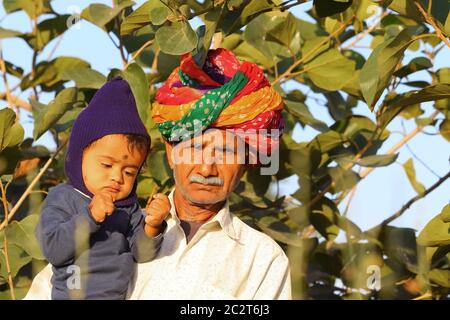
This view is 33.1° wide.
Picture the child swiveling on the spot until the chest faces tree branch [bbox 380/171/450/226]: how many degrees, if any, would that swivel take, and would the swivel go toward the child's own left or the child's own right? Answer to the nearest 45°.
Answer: approximately 90° to the child's own left

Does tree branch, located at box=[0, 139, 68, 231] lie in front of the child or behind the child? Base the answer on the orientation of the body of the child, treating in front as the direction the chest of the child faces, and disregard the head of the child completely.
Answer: behind

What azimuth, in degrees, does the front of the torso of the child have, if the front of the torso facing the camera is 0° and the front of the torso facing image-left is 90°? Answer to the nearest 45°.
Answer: approximately 315°

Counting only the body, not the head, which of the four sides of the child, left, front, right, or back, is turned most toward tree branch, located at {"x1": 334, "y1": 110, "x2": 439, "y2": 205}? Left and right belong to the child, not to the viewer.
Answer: left
